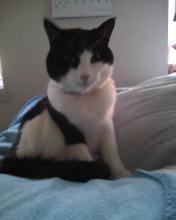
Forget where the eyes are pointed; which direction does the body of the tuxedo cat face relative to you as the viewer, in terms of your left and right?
facing the viewer and to the right of the viewer
